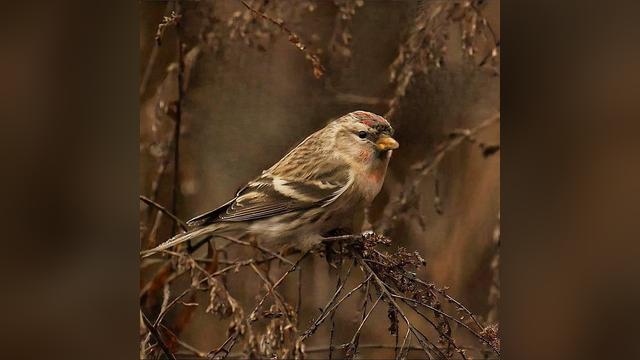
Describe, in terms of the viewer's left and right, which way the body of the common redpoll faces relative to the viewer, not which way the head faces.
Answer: facing to the right of the viewer
